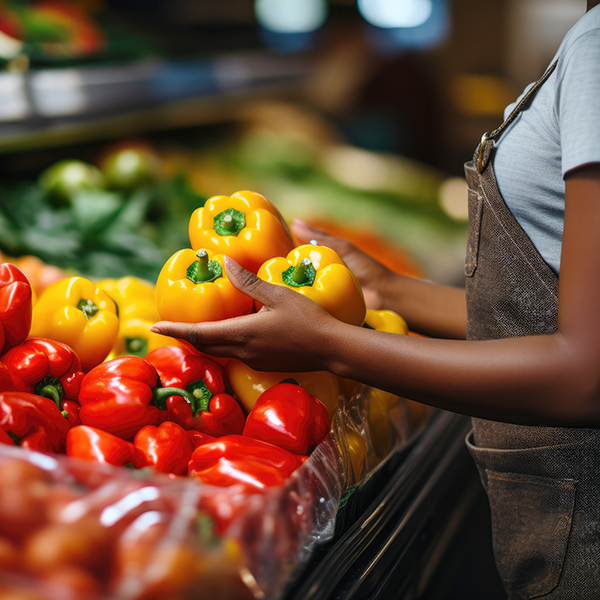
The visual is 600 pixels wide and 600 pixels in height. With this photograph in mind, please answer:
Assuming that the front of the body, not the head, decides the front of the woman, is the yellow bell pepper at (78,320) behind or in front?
in front

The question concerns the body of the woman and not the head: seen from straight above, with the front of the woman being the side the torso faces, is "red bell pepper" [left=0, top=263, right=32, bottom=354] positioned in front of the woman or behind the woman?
in front

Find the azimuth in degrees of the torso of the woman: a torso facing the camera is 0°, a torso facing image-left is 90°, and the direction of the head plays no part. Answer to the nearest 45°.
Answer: approximately 90°
